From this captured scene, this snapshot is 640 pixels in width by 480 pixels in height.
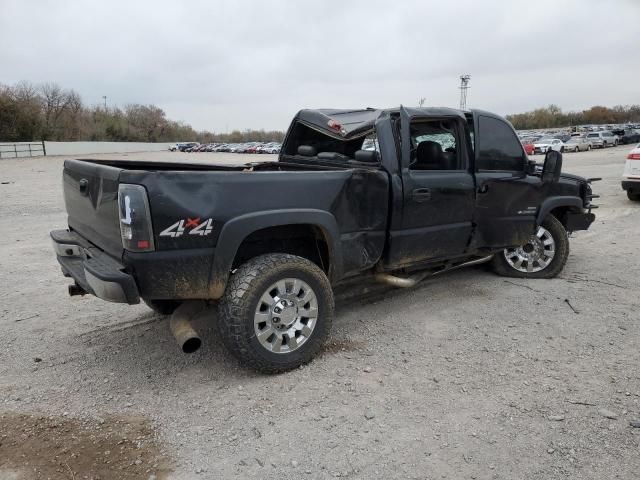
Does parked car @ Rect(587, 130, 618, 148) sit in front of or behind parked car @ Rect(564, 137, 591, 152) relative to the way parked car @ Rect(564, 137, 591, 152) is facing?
behind

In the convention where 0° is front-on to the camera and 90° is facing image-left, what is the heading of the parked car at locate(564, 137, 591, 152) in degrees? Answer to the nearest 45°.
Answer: approximately 45°

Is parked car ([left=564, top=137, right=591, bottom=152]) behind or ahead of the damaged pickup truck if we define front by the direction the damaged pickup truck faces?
ahead

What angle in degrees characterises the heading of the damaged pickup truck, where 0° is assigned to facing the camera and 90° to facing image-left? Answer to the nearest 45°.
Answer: approximately 225°

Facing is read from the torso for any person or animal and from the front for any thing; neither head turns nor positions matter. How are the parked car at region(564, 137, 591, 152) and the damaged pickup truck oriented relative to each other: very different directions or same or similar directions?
very different directions

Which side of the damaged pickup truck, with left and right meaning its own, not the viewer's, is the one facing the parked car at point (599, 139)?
front

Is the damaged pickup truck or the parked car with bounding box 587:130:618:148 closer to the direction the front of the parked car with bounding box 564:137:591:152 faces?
the damaged pickup truck

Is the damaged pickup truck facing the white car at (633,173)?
yes

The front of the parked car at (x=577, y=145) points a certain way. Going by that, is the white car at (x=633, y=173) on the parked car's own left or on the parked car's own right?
on the parked car's own left
